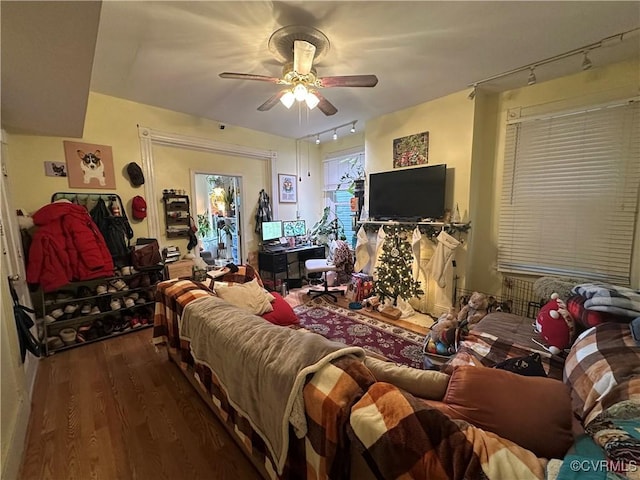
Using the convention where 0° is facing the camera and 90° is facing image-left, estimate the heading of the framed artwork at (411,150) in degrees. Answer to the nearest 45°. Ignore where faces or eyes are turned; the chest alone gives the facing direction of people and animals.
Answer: approximately 45°

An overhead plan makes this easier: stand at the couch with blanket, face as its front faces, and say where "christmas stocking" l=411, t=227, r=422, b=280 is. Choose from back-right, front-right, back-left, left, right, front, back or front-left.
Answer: front-left

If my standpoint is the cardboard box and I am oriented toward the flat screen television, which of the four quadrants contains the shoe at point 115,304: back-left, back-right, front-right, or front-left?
back-right

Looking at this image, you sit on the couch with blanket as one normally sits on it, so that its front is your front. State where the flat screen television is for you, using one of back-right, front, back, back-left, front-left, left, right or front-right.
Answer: front-left

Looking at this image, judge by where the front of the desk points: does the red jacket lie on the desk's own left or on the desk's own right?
on the desk's own right

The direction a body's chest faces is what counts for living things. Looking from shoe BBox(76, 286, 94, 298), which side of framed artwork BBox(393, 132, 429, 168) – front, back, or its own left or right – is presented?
front

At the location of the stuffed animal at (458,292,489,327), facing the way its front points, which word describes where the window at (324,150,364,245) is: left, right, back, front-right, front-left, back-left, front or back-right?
right

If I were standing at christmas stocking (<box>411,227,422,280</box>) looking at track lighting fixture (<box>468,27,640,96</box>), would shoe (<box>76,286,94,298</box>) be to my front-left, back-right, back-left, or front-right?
back-right

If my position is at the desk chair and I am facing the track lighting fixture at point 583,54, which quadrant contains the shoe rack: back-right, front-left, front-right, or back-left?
back-right

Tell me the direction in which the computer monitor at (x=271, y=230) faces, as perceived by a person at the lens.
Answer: facing the viewer and to the right of the viewer

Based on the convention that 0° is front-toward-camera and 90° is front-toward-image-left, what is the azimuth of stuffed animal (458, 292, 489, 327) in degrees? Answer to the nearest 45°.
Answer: approximately 45°
